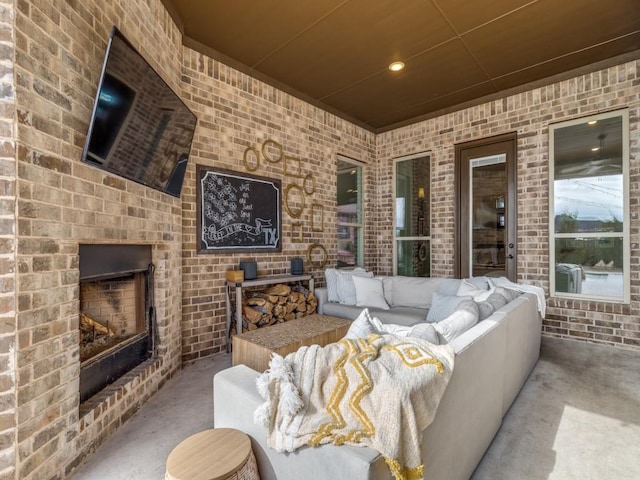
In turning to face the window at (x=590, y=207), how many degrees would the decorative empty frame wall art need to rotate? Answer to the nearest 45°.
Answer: approximately 45° to its left

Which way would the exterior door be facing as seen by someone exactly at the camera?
facing the viewer and to the left of the viewer

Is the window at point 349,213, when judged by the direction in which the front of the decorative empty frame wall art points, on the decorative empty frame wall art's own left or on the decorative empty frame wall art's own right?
on the decorative empty frame wall art's own left

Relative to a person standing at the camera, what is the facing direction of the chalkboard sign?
facing the viewer and to the right of the viewer

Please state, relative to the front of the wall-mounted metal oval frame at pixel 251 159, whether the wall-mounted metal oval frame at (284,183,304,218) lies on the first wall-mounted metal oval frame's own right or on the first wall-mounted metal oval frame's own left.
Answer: on the first wall-mounted metal oval frame's own left

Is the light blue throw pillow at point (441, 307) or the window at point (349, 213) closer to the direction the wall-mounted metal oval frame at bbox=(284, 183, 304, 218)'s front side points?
the light blue throw pillow

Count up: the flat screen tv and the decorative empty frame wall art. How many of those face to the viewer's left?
0

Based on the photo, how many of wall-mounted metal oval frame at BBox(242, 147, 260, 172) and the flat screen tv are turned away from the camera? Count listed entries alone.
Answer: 0

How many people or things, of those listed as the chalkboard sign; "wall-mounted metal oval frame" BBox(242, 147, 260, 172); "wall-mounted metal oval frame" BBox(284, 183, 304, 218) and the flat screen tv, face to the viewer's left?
0

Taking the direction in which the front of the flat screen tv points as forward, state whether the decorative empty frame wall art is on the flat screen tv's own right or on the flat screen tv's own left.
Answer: on the flat screen tv's own left

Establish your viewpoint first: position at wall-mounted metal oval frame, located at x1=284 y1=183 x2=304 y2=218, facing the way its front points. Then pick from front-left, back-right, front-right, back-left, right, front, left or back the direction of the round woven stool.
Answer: front-right

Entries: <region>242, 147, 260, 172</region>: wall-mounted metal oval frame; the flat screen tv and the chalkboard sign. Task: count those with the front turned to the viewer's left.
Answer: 0

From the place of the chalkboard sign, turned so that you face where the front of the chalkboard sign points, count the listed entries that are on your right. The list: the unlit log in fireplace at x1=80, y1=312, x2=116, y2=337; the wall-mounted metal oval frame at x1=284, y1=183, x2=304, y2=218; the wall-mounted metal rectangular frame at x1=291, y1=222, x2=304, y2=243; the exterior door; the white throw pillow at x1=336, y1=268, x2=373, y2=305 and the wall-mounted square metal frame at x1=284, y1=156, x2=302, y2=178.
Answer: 1
